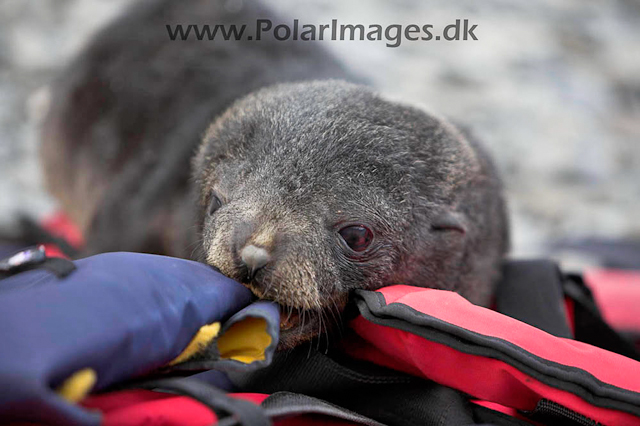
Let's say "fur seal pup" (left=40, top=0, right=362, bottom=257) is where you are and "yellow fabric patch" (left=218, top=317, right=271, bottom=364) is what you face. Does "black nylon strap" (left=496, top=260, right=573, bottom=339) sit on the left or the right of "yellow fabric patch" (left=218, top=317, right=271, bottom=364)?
left

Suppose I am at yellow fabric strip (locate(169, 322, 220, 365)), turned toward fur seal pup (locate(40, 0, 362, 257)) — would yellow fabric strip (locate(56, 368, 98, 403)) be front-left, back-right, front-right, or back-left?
back-left

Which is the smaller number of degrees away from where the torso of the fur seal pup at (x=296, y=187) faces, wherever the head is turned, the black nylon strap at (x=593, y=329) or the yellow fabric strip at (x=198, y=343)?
the yellow fabric strip
